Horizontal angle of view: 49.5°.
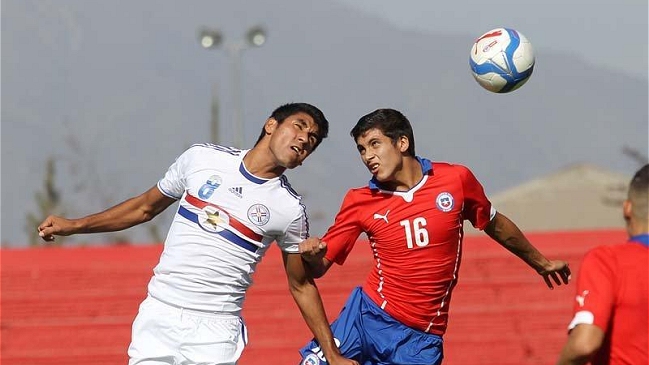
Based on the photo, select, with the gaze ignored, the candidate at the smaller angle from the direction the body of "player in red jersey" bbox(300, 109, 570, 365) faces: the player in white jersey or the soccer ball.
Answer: the player in white jersey

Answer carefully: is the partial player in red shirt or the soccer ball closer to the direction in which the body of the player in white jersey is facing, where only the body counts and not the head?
the partial player in red shirt

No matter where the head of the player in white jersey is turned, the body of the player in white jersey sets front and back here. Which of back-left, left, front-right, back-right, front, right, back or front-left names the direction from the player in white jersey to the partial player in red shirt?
front-left

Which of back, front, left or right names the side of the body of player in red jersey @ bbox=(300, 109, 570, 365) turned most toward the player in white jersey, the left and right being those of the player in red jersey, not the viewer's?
right

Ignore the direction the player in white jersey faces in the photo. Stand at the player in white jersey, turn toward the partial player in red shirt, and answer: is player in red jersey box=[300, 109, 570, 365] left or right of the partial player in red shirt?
left

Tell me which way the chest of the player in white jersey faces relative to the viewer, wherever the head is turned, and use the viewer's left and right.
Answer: facing the viewer

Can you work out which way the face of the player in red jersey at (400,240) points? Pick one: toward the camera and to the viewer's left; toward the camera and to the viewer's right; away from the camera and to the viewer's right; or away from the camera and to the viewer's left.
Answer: toward the camera and to the viewer's left

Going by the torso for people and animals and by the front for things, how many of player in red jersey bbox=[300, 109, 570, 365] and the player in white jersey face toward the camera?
2

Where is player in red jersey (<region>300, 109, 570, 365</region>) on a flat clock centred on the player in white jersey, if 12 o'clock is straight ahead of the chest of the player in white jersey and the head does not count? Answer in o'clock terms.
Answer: The player in red jersey is roughly at 9 o'clock from the player in white jersey.

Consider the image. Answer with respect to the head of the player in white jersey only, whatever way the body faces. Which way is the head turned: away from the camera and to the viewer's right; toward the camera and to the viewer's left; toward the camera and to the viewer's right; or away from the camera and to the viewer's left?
toward the camera and to the viewer's right

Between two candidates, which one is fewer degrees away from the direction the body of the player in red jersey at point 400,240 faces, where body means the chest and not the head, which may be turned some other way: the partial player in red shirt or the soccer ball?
the partial player in red shirt
